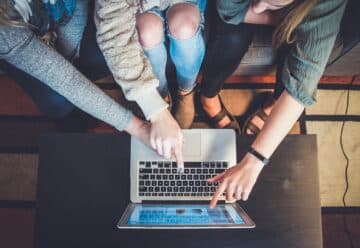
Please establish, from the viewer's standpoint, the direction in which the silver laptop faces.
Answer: facing away from the viewer
